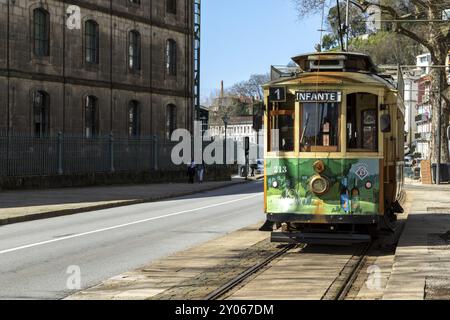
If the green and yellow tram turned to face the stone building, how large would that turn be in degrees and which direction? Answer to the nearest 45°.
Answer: approximately 135° to its right

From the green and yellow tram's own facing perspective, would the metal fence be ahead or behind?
behind

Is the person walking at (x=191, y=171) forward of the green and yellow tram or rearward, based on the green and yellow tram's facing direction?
rearward

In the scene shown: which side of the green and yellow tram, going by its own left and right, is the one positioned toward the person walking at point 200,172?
back

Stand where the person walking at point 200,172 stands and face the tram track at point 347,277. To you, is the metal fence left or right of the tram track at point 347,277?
right

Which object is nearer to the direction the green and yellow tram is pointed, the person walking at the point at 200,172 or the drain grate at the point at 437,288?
the drain grate

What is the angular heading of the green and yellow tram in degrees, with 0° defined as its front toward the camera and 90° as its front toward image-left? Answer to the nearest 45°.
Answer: approximately 0°

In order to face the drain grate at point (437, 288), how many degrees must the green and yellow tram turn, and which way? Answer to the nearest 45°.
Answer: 0° — it already faces it

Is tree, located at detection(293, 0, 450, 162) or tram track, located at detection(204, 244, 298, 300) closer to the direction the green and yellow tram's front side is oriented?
the tram track

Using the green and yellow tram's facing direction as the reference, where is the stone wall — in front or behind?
behind
